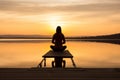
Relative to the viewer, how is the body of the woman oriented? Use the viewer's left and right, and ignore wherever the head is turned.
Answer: facing away from the viewer
